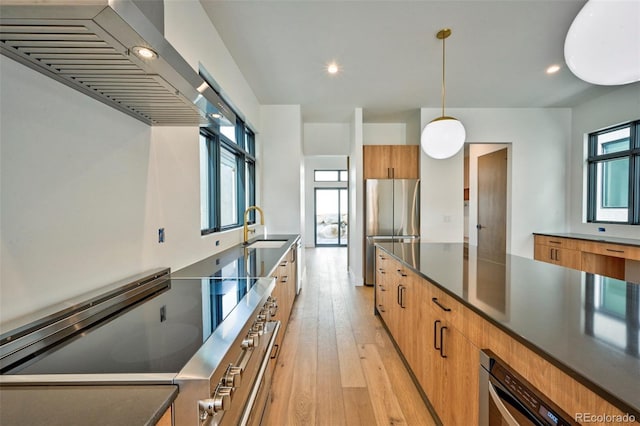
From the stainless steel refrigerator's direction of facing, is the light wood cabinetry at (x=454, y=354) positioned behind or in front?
in front

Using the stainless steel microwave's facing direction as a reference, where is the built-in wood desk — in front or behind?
behind

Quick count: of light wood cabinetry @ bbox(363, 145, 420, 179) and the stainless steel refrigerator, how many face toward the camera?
2

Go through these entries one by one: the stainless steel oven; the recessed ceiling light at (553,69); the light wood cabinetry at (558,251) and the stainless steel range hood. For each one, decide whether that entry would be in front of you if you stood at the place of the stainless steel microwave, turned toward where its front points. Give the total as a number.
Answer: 2

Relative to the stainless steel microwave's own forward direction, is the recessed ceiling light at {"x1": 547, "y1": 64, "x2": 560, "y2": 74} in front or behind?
behind

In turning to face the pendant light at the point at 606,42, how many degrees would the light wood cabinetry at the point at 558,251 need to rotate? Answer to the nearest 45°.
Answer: approximately 45° to its left

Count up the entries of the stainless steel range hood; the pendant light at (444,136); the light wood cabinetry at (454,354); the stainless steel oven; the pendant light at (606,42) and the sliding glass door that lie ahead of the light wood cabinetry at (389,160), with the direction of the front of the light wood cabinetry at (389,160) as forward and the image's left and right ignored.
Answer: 5

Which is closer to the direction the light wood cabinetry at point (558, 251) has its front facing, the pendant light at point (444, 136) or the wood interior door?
the pendant light

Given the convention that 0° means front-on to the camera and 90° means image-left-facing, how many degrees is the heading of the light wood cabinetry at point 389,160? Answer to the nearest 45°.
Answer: approximately 0°

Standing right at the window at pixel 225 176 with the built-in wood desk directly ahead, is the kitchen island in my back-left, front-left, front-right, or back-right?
front-right

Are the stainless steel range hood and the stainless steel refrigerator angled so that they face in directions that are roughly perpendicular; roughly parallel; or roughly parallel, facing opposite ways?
roughly perpendicular

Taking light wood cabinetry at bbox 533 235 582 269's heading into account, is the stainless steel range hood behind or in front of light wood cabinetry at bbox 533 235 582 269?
in front

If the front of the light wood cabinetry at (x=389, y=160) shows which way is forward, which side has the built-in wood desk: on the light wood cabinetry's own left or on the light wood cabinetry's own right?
on the light wood cabinetry's own left

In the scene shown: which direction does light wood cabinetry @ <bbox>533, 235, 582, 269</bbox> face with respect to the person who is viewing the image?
facing the viewer and to the left of the viewer
